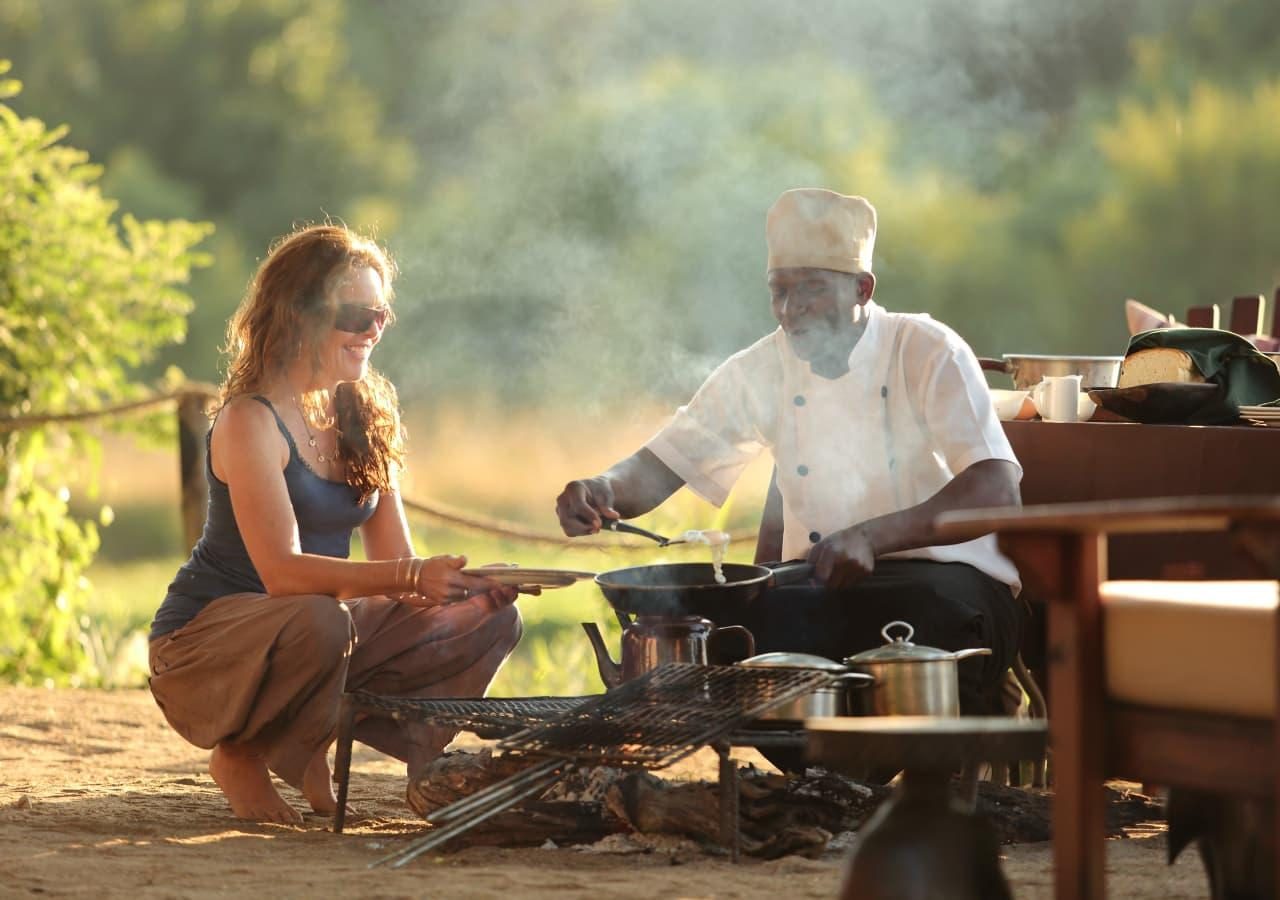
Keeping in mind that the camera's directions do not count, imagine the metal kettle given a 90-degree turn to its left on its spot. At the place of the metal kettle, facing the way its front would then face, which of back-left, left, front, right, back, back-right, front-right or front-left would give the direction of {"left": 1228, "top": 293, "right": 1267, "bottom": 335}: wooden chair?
back-left

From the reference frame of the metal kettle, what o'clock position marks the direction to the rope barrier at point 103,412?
The rope barrier is roughly at 2 o'clock from the metal kettle.

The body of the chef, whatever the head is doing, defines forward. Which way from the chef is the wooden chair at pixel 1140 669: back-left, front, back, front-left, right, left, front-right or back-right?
front-left

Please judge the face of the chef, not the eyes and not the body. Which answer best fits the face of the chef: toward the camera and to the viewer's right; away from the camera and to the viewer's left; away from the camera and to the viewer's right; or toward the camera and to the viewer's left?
toward the camera and to the viewer's left

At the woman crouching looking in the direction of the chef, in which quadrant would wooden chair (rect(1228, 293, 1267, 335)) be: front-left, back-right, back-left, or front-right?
front-left

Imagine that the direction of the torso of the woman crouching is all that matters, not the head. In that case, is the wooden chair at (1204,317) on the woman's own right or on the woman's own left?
on the woman's own left

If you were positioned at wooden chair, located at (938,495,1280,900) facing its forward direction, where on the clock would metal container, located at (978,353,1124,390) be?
The metal container is roughly at 3 o'clock from the wooden chair.

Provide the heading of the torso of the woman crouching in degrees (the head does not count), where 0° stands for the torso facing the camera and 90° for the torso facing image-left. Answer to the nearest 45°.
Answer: approximately 315°

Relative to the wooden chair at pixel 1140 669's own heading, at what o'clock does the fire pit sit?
The fire pit is roughly at 1 o'clock from the wooden chair.

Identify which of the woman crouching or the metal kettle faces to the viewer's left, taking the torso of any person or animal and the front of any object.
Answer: the metal kettle

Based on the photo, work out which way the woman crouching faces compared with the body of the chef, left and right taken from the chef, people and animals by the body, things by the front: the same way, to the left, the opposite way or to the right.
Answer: to the left

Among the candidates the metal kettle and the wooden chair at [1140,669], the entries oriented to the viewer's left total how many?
2

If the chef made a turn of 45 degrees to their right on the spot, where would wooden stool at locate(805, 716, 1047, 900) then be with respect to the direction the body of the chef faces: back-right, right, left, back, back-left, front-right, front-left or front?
left

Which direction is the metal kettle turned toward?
to the viewer's left

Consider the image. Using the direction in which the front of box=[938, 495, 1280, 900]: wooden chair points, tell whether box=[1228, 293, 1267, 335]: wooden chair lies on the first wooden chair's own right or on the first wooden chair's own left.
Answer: on the first wooden chair's own right

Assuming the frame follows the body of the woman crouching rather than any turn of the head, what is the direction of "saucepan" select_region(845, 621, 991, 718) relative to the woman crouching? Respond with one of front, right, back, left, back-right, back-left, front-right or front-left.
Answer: front

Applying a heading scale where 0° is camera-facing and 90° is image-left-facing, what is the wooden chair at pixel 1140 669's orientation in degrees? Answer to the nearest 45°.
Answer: approximately 90°
